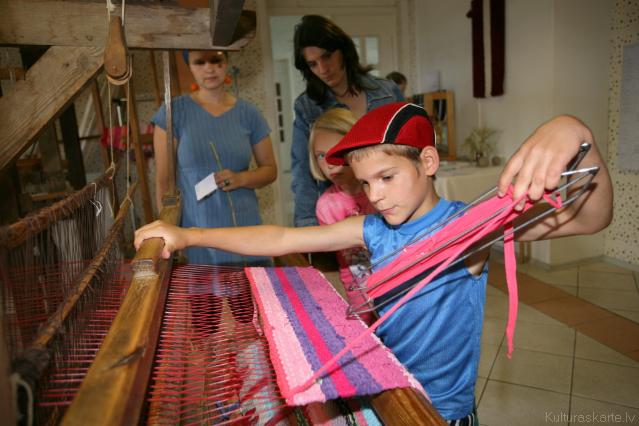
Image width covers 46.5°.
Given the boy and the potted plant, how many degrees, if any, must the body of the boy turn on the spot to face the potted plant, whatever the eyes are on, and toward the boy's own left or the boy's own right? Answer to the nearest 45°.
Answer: approximately 135° to the boy's own right

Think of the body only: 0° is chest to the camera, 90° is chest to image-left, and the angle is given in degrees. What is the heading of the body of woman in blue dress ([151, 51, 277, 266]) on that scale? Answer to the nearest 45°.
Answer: approximately 0°

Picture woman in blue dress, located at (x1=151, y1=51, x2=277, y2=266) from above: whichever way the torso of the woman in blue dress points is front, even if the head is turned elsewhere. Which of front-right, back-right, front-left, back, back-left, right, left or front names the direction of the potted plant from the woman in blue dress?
back-left

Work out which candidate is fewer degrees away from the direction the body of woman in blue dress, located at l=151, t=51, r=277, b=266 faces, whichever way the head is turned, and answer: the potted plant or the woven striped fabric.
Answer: the woven striped fabric

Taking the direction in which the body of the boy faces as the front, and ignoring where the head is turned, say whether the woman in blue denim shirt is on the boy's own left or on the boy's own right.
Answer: on the boy's own right

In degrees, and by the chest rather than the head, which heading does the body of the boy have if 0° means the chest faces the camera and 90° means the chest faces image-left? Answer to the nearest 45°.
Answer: approximately 45°

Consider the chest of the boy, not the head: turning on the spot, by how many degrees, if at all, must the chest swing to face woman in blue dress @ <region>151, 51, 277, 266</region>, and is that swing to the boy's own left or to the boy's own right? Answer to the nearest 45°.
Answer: approximately 90° to the boy's own right
